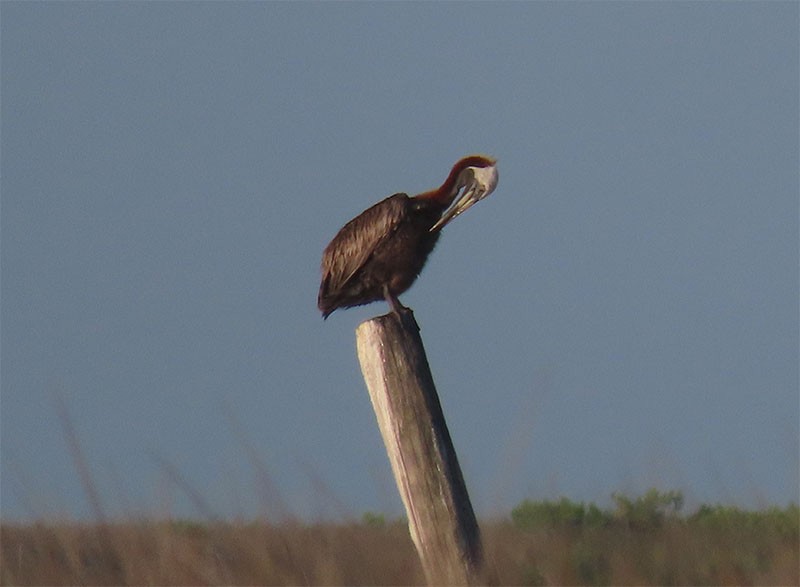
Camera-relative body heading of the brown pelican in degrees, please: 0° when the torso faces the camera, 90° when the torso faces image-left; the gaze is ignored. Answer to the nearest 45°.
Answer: approximately 270°
